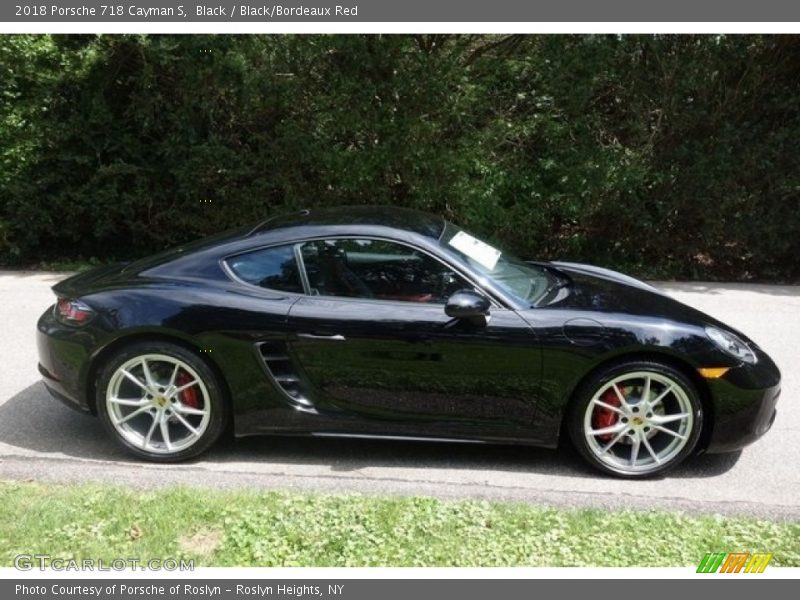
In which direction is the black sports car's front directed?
to the viewer's right
